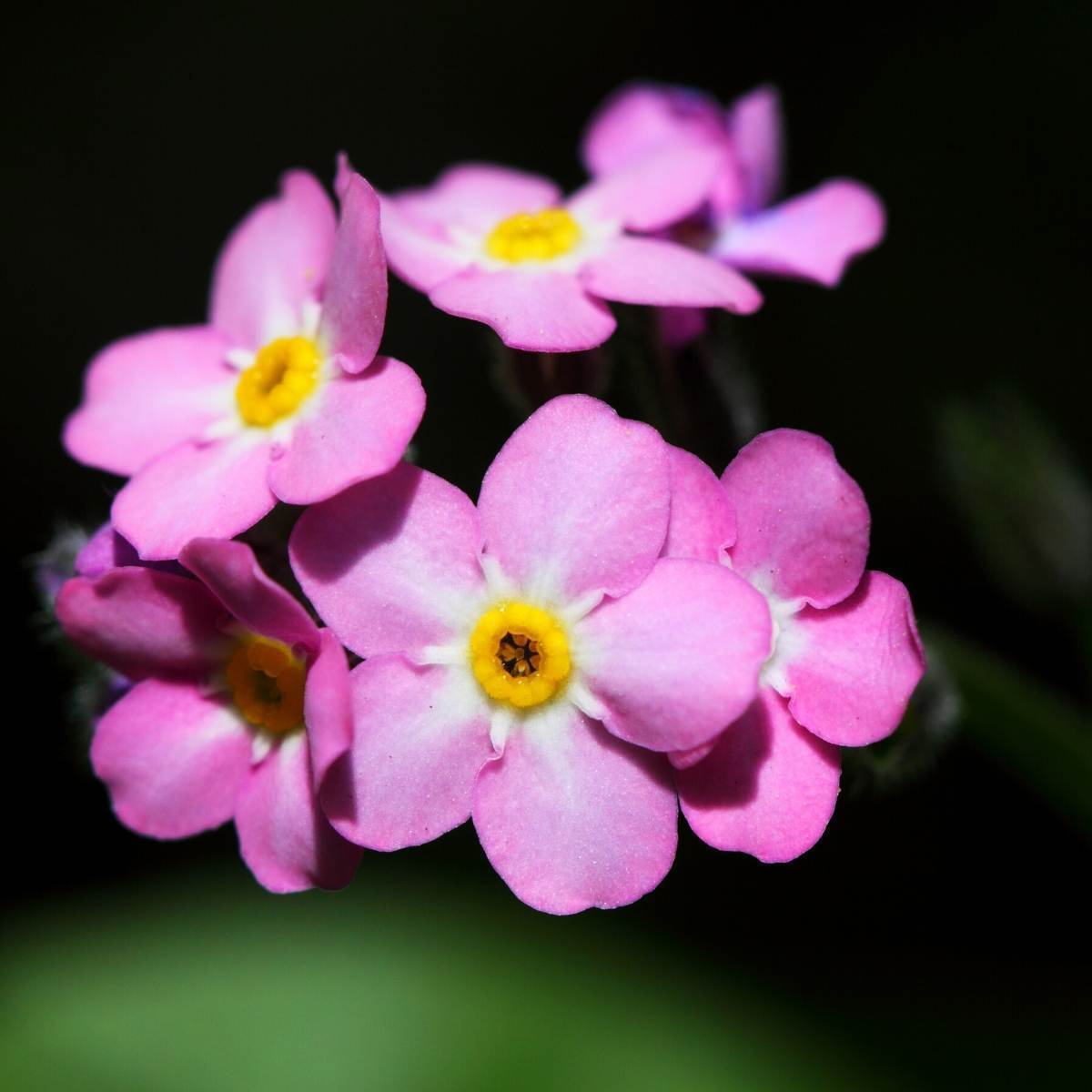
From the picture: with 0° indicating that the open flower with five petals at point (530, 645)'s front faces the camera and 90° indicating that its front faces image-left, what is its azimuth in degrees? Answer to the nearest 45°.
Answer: approximately 0°

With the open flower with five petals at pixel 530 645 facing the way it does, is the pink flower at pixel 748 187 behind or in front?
behind
